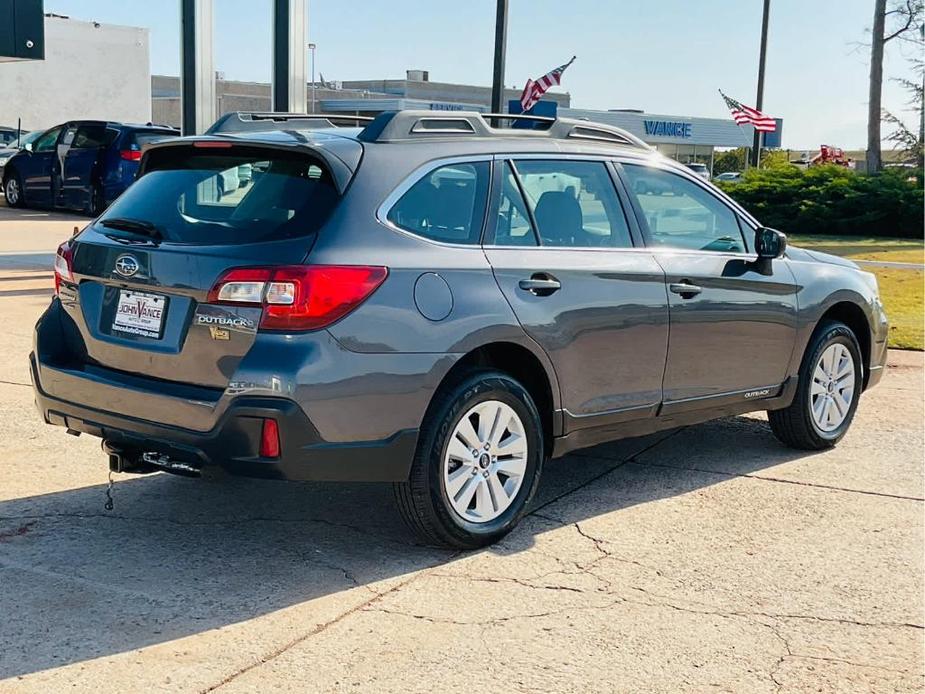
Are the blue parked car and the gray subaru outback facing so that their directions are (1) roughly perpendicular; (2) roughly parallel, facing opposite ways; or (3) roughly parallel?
roughly perpendicular

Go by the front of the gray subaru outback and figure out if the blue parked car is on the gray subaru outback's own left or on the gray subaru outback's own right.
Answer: on the gray subaru outback's own left

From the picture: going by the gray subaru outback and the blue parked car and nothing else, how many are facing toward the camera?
0

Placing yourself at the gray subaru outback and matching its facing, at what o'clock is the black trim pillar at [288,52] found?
The black trim pillar is roughly at 10 o'clock from the gray subaru outback.

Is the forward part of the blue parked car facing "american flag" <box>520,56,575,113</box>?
no

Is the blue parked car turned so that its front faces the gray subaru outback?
no

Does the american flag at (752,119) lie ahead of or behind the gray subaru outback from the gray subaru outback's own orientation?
ahead

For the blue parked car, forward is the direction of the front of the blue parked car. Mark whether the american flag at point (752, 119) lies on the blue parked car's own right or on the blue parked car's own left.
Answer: on the blue parked car's own right

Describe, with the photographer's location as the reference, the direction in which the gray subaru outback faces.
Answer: facing away from the viewer and to the right of the viewer

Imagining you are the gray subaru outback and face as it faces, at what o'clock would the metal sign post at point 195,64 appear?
The metal sign post is roughly at 10 o'clock from the gray subaru outback.

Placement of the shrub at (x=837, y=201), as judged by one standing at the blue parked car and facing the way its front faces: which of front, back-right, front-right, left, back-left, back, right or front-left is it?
back-right

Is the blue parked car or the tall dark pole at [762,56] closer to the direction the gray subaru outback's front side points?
the tall dark pole

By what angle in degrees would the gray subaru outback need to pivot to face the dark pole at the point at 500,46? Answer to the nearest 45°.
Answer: approximately 45° to its left

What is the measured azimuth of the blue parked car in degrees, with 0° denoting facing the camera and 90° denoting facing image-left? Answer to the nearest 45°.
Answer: approximately 135°

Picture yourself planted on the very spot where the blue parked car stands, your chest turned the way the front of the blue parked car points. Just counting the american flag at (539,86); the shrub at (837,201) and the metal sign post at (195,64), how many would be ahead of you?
0

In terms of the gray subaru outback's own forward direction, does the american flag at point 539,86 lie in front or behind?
in front
